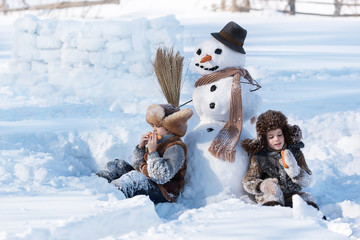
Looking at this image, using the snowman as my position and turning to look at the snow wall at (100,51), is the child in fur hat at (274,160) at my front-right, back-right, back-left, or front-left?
back-right

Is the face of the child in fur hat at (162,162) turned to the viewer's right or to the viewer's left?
to the viewer's left

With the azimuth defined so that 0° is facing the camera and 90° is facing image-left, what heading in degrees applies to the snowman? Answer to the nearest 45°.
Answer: approximately 45°

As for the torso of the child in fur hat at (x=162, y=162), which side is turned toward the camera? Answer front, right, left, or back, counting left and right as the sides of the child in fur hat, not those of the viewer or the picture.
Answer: left

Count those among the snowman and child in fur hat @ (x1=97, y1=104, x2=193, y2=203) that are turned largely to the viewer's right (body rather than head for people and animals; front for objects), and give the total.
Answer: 0

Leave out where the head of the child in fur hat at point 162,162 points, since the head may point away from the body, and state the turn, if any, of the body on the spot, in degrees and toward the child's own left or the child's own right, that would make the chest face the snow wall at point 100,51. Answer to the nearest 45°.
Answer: approximately 90° to the child's own right

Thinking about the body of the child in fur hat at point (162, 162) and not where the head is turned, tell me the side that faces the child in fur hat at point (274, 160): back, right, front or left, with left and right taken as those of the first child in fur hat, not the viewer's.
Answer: back
